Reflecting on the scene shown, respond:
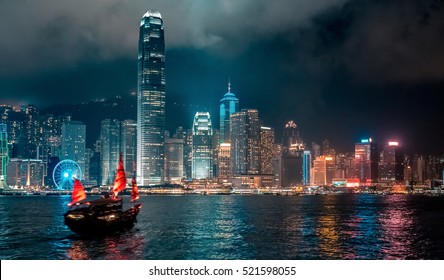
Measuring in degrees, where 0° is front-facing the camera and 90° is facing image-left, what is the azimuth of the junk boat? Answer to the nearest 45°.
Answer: approximately 270°
